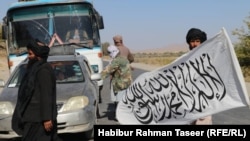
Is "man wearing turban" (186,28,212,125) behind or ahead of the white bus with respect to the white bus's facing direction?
ahead

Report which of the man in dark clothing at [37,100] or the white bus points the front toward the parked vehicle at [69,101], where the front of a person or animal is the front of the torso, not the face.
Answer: the white bus

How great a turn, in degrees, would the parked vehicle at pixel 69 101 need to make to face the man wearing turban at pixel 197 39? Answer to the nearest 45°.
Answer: approximately 45° to its left

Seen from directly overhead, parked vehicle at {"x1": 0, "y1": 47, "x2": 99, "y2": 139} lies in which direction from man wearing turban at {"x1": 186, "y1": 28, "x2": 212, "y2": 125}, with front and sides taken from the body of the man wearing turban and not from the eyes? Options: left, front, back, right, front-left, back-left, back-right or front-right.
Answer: right

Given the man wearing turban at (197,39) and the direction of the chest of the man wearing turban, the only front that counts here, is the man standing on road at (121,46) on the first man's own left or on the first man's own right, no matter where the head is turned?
on the first man's own right
